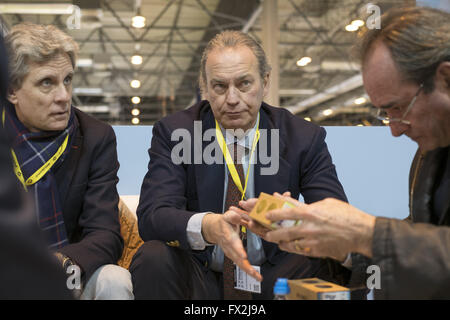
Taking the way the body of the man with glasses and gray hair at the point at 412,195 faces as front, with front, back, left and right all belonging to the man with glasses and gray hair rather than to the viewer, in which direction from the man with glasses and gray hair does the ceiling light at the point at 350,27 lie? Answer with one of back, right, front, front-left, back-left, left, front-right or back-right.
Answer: right

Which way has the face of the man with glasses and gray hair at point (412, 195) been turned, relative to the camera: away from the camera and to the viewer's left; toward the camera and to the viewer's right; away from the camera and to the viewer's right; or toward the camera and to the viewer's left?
toward the camera and to the viewer's left

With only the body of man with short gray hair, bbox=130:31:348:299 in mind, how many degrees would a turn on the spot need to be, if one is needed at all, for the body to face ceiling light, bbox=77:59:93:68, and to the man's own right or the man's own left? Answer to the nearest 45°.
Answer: approximately 180°

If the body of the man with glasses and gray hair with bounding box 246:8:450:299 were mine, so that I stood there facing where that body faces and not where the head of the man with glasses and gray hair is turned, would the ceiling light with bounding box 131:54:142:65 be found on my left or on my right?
on my right

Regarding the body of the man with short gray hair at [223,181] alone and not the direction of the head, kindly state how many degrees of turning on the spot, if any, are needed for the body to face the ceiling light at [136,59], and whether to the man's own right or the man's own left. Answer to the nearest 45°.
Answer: approximately 180°

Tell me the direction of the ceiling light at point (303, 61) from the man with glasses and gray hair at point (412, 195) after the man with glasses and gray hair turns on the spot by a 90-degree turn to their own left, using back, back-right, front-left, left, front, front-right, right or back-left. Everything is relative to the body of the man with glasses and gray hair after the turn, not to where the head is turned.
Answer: back

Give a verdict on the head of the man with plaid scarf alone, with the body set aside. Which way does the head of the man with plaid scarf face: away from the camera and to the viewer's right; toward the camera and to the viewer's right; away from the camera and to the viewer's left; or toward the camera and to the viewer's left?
toward the camera and to the viewer's right

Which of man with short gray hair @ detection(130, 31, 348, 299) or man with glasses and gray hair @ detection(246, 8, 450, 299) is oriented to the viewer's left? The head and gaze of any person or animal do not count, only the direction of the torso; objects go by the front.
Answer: man with glasses and gray hair @ detection(246, 8, 450, 299)

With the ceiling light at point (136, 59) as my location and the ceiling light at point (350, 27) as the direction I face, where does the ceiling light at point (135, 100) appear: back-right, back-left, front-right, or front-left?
back-left

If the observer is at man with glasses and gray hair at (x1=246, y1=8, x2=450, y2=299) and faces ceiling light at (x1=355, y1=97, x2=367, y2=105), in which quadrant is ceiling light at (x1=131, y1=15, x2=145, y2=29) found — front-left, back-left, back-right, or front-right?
front-left

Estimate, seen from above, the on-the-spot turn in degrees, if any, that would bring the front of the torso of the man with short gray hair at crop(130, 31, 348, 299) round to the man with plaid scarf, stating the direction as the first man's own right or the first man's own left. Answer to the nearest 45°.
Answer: approximately 90° to the first man's own right

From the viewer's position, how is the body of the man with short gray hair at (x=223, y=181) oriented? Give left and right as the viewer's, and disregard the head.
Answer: facing the viewer

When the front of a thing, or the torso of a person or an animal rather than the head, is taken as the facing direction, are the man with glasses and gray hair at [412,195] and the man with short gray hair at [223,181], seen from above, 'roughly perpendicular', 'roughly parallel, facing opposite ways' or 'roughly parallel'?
roughly perpendicular

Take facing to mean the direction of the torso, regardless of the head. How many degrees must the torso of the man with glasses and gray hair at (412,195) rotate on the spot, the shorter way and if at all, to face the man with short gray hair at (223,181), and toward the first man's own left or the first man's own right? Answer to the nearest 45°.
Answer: approximately 45° to the first man's own right

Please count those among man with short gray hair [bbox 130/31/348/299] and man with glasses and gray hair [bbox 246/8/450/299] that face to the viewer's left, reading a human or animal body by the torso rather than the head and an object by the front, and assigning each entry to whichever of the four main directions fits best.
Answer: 1

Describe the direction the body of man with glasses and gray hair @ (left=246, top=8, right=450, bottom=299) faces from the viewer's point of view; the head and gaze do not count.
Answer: to the viewer's left
